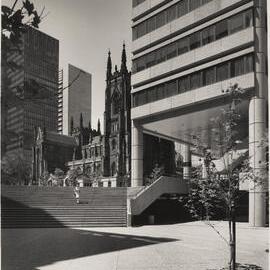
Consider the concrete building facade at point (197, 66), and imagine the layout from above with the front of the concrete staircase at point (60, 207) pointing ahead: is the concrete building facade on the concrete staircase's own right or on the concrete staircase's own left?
on the concrete staircase's own left

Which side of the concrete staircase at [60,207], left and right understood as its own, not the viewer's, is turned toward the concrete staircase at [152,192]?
left

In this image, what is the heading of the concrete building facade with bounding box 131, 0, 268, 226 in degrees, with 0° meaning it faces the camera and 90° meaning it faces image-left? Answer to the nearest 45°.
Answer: approximately 45°
